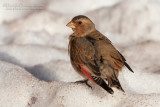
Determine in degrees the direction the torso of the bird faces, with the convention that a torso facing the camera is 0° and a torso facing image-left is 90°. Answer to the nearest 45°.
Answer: approximately 135°
